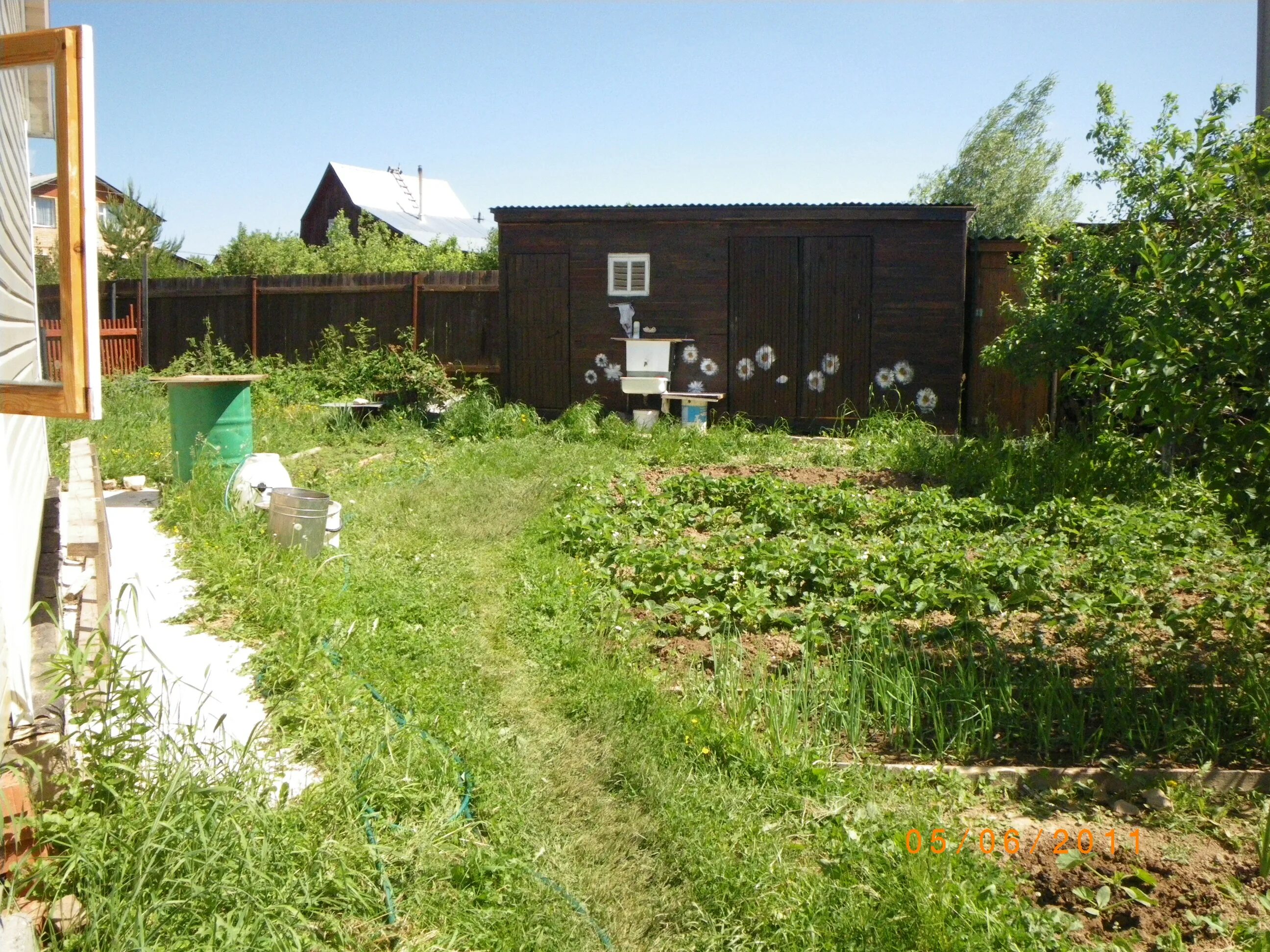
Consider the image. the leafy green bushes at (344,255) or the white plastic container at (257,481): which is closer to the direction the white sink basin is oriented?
the white plastic container

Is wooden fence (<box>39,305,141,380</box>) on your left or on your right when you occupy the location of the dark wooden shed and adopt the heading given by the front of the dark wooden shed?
on your right

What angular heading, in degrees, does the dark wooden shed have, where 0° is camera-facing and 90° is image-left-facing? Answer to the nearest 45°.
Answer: approximately 0°

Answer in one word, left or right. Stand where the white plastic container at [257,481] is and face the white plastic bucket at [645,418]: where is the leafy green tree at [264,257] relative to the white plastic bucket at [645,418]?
left

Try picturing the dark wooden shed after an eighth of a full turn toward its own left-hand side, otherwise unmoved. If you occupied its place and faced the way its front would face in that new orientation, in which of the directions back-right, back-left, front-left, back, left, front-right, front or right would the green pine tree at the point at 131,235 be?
back

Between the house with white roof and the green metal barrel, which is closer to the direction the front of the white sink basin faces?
the green metal barrel

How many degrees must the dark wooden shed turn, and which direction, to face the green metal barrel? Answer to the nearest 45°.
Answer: approximately 45° to its right
